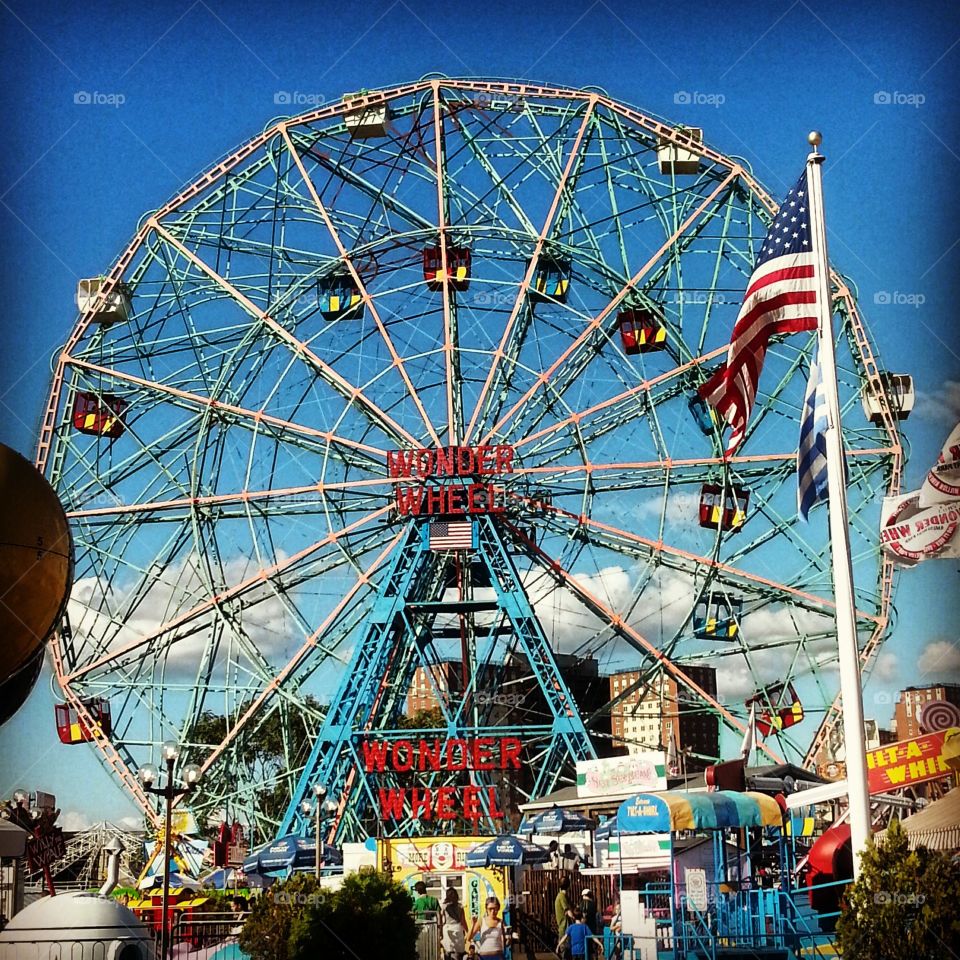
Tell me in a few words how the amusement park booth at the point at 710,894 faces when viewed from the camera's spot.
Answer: facing the viewer and to the left of the viewer

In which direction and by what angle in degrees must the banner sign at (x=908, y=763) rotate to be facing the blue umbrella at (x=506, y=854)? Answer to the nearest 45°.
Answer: approximately 45° to its right

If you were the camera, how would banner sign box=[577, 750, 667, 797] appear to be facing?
facing the viewer

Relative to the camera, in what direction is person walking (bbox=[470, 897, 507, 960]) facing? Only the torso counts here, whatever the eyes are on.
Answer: toward the camera

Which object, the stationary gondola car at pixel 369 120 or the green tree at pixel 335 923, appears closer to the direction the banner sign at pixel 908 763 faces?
the green tree

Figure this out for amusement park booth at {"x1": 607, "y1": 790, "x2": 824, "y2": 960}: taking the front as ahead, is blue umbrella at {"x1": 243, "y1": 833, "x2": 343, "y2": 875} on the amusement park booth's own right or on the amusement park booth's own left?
on the amusement park booth's own right

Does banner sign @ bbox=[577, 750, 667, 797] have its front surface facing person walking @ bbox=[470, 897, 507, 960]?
yes

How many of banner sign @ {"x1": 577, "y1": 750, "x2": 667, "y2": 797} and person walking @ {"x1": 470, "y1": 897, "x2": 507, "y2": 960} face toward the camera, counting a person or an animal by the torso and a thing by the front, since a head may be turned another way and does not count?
2

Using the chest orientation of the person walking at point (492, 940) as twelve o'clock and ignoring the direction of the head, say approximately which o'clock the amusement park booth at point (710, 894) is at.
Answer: The amusement park booth is roughly at 8 o'clock from the person walking.

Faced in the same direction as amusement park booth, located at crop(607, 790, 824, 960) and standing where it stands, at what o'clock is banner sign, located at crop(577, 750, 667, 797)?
The banner sign is roughly at 4 o'clock from the amusement park booth.
